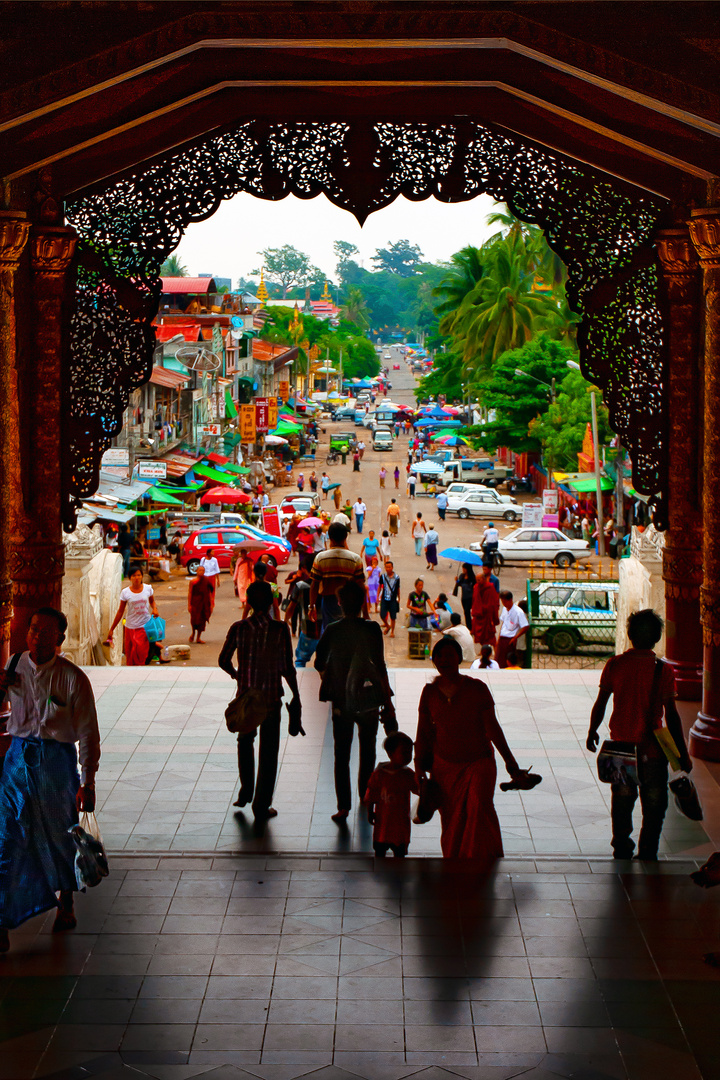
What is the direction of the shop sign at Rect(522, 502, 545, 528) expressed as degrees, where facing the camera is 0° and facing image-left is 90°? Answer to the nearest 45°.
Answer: approximately 0°

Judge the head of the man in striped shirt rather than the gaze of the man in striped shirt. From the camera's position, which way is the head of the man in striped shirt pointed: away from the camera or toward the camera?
away from the camera

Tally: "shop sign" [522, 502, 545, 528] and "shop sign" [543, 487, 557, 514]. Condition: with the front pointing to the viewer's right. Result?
0

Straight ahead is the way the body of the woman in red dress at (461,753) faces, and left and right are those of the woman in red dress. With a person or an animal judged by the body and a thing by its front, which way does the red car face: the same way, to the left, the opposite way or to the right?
to the left

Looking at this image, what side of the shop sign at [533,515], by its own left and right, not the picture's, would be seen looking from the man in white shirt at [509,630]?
front

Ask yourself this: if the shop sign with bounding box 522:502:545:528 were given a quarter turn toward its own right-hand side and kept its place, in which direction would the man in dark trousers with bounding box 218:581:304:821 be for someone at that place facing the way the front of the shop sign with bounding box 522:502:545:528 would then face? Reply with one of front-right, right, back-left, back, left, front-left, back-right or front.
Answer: left

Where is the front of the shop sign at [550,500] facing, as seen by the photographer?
facing the viewer

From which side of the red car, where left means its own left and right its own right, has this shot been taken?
right

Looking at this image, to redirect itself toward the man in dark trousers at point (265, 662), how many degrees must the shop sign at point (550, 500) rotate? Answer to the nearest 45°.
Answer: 0° — it already faces them

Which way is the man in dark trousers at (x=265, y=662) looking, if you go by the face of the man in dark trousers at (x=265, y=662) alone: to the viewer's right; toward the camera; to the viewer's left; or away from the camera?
away from the camera
